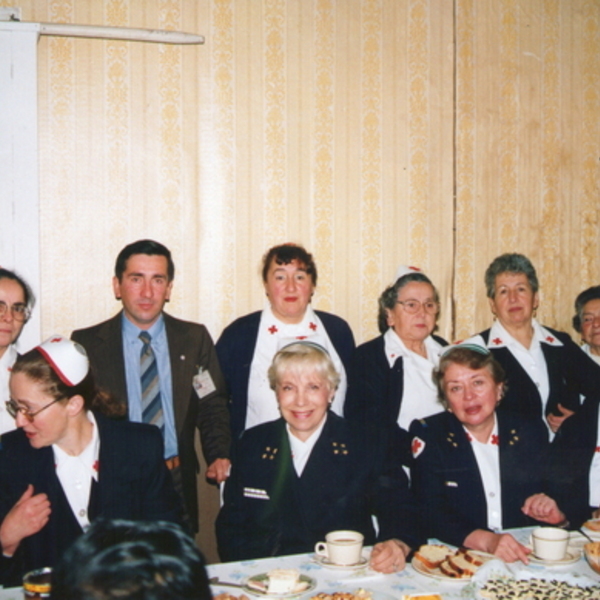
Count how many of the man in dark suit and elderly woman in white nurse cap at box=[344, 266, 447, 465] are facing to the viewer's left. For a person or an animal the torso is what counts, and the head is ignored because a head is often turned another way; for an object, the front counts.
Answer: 0

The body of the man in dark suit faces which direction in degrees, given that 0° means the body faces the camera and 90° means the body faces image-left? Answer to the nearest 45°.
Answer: approximately 0°

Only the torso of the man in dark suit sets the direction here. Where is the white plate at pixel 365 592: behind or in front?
in front

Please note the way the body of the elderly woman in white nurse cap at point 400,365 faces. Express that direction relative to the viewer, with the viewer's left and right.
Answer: facing the viewer and to the right of the viewer

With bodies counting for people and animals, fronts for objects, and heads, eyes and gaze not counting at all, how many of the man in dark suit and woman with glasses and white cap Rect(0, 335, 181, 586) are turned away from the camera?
0
